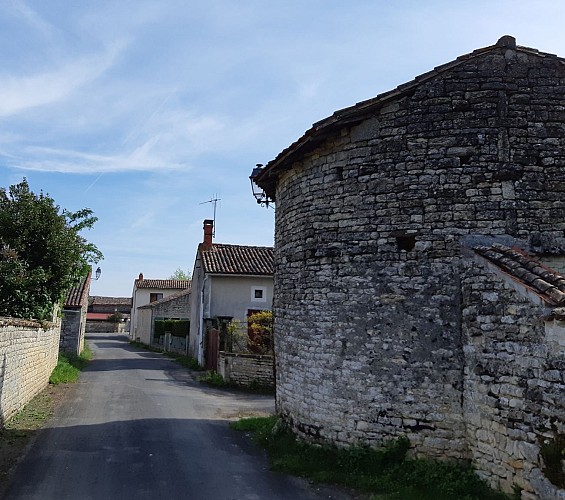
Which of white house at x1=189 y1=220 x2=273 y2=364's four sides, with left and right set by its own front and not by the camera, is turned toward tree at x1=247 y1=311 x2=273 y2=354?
front

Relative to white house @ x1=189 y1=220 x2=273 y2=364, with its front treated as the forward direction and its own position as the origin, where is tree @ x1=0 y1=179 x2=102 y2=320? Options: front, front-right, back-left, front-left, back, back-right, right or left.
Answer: front-right

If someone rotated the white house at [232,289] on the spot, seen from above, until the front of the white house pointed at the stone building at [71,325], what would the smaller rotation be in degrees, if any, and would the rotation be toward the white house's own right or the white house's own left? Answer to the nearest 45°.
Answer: approximately 90° to the white house's own right

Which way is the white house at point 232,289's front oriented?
toward the camera

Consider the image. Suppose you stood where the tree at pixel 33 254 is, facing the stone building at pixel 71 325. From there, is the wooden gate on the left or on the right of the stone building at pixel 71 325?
right

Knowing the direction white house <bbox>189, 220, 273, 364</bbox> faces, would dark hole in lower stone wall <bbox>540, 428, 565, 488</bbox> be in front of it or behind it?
in front

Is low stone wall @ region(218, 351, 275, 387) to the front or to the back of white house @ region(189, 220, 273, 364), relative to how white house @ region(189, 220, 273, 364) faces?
to the front

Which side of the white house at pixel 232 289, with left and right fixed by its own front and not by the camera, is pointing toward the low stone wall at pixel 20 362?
front

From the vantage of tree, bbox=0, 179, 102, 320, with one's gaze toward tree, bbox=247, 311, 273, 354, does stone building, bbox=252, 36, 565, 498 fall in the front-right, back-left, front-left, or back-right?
front-right

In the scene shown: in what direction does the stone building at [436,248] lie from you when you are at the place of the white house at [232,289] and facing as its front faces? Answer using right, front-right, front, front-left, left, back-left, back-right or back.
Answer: front

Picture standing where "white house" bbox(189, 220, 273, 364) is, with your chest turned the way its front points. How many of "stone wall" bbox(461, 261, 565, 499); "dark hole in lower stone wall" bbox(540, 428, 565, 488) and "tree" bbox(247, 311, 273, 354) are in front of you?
3

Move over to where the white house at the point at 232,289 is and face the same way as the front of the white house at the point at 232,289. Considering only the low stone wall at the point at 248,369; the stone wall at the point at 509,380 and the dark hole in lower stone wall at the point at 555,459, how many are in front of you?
3
